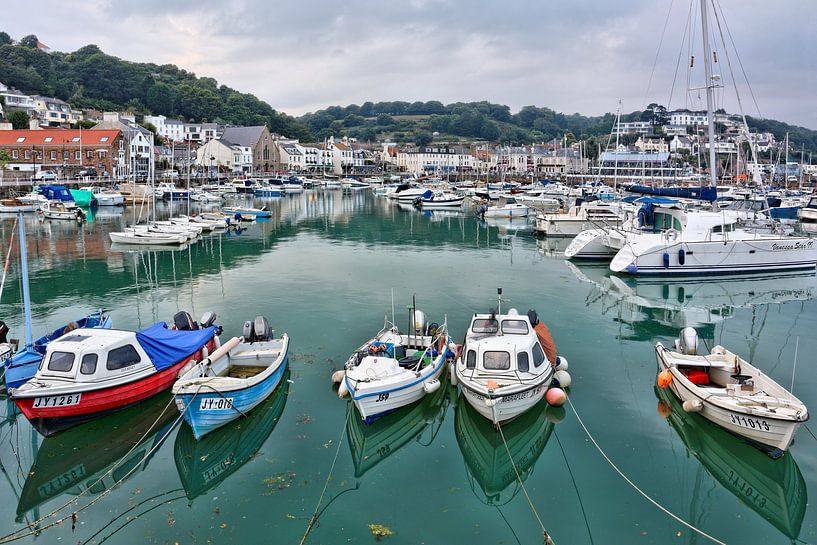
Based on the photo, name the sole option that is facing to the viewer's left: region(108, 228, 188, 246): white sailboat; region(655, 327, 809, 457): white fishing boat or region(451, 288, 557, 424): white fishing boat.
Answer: region(108, 228, 188, 246): white sailboat

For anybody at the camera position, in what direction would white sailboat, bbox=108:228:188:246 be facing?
facing to the left of the viewer

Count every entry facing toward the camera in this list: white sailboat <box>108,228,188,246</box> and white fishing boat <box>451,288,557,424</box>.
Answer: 1

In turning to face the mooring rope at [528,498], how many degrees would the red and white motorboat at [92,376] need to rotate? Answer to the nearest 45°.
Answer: approximately 90° to its left

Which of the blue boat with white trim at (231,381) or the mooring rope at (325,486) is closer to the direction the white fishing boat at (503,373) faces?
the mooring rope

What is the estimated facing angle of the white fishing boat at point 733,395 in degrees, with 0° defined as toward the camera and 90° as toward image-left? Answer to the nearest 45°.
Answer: approximately 315°

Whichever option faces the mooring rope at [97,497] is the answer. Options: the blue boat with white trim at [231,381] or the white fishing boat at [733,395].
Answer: the blue boat with white trim

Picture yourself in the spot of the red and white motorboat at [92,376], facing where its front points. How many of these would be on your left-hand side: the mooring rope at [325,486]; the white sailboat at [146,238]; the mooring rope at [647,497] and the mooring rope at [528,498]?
3

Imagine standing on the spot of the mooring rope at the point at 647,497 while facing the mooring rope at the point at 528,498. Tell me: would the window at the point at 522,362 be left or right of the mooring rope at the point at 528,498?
right

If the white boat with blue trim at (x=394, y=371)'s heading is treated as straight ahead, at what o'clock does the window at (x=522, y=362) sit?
The window is roughly at 8 o'clock from the white boat with blue trim.

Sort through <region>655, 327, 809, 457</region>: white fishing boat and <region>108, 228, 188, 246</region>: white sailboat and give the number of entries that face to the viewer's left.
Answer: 1
